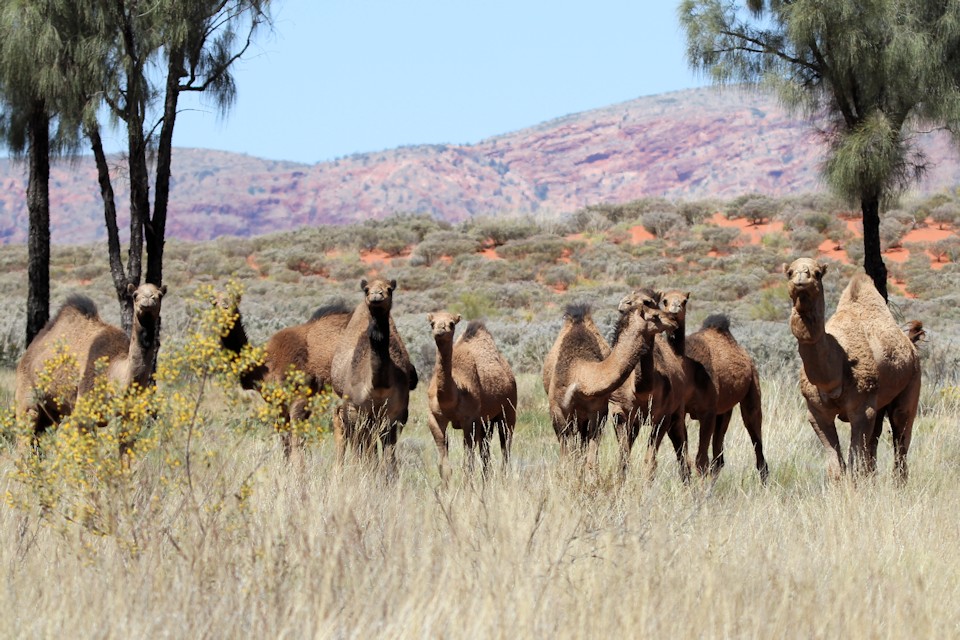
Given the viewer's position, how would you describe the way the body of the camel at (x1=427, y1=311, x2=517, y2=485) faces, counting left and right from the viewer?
facing the viewer and to the left of the viewer

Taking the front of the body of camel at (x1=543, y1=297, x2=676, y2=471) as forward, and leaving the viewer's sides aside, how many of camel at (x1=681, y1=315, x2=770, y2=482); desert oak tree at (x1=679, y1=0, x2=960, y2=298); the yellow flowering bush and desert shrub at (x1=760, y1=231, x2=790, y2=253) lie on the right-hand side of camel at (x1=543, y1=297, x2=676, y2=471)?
1

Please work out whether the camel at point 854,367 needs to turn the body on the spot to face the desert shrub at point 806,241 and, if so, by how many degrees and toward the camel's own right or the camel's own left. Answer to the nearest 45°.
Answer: approximately 135° to the camel's own right

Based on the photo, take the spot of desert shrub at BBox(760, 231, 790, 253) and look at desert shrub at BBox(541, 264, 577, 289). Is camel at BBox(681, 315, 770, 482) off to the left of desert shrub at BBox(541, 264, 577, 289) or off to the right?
left

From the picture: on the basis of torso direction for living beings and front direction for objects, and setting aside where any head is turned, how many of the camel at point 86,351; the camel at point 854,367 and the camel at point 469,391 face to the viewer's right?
1

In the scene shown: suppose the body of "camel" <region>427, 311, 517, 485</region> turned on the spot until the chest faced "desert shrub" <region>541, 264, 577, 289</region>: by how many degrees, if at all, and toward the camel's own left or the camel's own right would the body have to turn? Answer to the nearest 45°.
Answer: approximately 135° to the camel's own right

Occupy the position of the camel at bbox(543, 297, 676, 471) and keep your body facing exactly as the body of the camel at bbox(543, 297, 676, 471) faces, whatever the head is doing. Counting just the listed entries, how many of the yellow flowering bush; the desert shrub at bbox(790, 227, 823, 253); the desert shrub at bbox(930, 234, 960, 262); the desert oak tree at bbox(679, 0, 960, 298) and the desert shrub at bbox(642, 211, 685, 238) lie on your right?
1

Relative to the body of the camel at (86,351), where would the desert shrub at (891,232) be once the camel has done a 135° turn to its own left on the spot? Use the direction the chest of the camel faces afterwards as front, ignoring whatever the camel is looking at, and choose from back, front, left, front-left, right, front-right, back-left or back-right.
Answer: right

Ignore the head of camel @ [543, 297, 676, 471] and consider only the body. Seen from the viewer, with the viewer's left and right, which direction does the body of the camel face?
facing the viewer and to the right of the viewer

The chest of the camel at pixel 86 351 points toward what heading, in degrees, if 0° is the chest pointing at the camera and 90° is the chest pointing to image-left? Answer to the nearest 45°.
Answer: approximately 270°

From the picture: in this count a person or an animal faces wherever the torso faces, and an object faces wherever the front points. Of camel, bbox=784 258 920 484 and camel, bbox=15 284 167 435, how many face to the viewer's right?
1

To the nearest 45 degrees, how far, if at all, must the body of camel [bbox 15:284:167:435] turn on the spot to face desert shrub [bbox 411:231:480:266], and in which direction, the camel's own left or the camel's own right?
approximately 90° to the camel's own left

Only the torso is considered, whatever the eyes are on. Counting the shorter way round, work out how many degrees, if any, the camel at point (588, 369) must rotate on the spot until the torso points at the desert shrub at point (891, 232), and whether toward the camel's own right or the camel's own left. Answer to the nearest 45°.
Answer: approximately 135° to the camel's own left

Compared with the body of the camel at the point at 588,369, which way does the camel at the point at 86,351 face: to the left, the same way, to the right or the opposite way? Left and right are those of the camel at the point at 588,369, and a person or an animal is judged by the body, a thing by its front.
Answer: to the left
